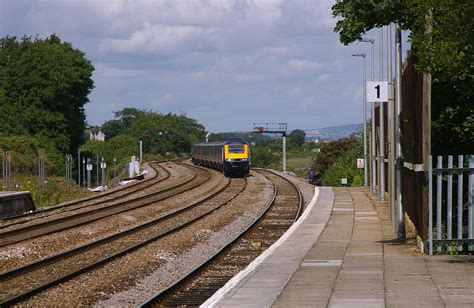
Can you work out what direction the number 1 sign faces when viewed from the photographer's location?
facing the viewer

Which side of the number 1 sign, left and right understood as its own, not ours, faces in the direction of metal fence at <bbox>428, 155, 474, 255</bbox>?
front

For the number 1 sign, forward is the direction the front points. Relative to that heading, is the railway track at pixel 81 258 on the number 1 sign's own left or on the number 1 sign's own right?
on the number 1 sign's own right
